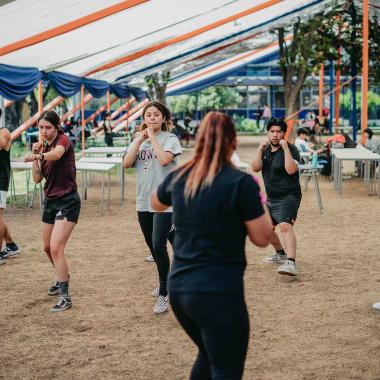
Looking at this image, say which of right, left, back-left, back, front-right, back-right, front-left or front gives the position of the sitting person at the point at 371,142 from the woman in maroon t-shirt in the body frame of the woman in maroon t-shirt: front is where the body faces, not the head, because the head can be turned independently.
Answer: back

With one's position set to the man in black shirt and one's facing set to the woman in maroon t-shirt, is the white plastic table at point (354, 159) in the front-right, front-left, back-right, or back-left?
back-right

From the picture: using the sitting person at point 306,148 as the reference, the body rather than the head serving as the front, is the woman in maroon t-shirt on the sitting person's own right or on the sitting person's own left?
on the sitting person's own right

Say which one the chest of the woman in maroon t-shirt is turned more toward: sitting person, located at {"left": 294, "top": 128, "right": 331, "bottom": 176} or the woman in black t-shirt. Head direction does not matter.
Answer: the woman in black t-shirt

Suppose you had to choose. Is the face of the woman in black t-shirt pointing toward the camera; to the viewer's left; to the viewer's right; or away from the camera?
away from the camera

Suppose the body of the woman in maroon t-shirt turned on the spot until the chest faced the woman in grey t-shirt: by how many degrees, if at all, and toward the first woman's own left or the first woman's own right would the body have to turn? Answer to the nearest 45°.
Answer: approximately 135° to the first woman's own left
